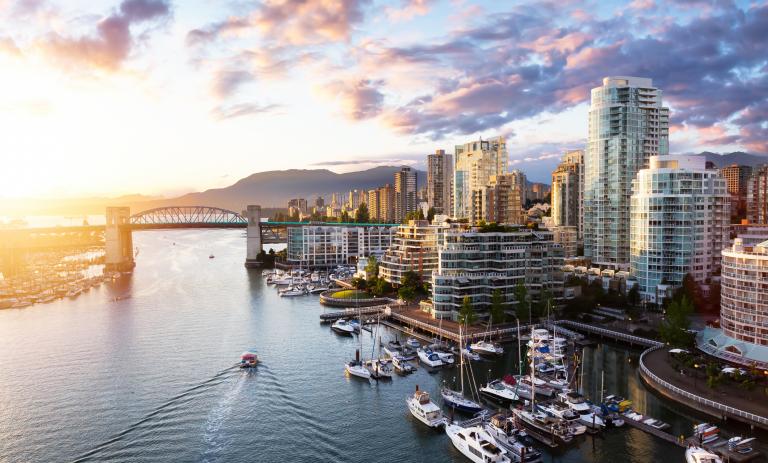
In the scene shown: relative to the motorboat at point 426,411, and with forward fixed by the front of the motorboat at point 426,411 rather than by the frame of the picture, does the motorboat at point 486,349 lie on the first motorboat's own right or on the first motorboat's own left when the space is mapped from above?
on the first motorboat's own right
